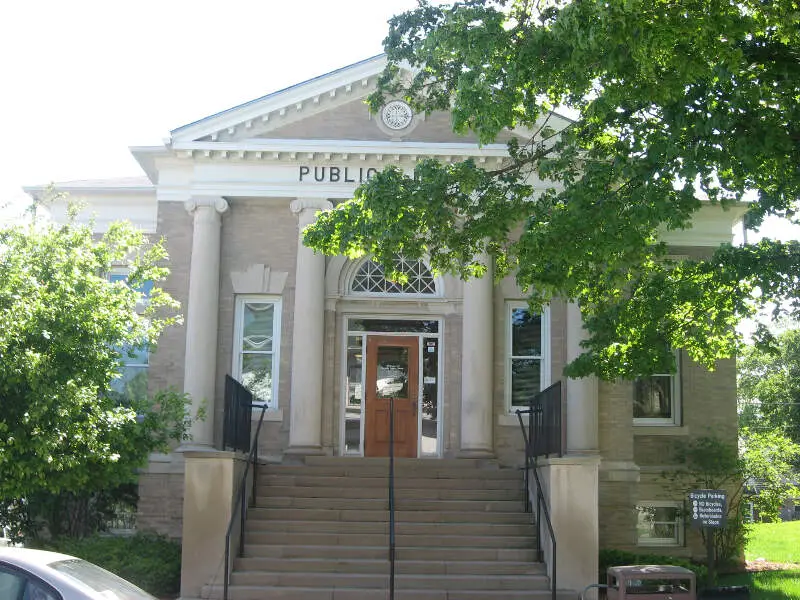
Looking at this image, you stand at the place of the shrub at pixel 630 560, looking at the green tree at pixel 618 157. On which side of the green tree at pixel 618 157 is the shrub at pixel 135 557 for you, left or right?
right

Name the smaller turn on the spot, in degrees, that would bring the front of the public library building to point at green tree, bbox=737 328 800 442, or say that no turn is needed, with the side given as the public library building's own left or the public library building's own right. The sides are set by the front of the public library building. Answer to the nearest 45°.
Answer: approximately 135° to the public library building's own left

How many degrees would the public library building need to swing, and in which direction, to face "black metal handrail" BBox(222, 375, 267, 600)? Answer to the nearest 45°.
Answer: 0° — it already faces it

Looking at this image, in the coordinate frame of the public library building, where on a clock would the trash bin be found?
The trash bin is roughly at 11 o'clock from the public library building.

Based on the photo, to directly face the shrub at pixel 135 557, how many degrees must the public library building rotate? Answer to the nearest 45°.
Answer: approximately 45° to its right

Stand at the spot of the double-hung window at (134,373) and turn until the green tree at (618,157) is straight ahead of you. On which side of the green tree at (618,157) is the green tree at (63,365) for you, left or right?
right

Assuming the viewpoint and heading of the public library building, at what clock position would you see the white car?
The white car is roughly at 12 o'clock from the public library building.

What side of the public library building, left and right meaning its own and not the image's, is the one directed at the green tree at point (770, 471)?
left

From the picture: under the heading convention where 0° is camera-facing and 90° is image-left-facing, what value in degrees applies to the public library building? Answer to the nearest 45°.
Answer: approximately 0°

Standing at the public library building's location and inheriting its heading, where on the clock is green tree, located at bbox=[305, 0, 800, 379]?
The green tree is roughly at 11 o'clock from the public library building.
